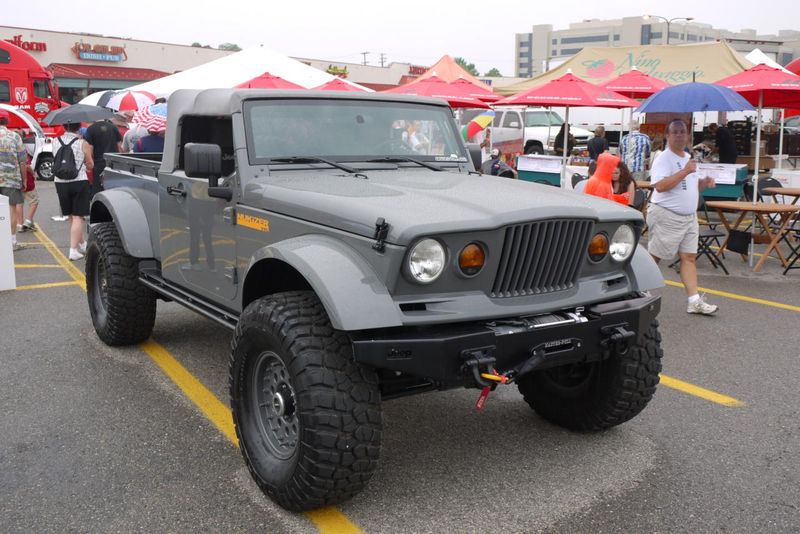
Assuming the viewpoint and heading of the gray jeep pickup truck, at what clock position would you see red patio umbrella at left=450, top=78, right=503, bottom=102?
The red patio umbrella is roughly at 8 o'clock from the gray jeep pickup truck.

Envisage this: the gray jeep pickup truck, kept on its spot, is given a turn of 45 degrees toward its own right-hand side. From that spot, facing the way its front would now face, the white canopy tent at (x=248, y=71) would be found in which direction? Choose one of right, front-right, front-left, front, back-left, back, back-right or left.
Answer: back

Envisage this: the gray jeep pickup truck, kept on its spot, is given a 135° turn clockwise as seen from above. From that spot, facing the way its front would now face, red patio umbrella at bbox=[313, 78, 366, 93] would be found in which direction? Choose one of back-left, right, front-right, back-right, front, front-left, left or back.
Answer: right

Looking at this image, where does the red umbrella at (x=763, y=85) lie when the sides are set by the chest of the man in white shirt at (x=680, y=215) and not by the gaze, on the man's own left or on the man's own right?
on the man's own left

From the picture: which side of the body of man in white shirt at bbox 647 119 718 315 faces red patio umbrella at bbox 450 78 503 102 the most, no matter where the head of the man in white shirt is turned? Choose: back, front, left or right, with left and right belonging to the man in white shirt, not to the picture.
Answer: back

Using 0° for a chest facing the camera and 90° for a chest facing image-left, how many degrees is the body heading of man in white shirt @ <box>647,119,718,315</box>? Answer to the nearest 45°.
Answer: approximately 315°

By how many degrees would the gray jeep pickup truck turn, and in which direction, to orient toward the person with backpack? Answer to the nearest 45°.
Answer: approximately 180°
